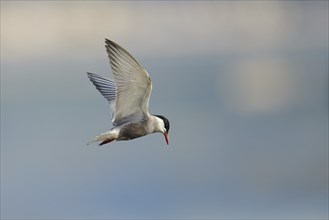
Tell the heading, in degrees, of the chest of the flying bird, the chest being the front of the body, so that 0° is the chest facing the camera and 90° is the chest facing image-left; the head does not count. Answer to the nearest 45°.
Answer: approximately 270°
